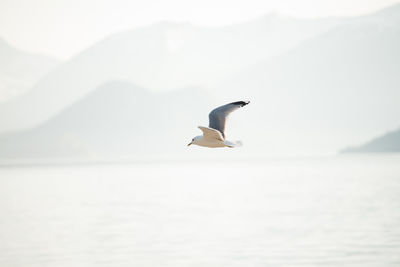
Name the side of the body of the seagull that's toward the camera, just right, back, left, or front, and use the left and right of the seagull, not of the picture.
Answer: left
